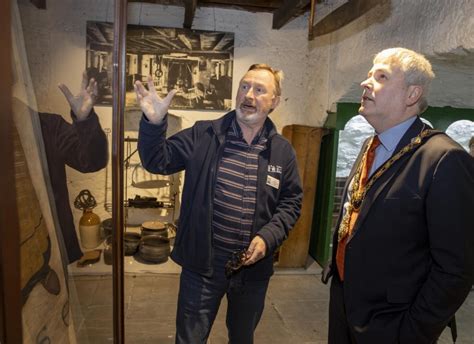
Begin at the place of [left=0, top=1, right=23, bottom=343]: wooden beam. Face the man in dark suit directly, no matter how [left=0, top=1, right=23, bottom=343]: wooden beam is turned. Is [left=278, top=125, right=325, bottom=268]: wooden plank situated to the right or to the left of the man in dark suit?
left

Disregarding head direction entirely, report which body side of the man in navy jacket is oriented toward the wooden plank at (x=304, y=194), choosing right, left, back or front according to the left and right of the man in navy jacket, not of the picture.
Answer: back

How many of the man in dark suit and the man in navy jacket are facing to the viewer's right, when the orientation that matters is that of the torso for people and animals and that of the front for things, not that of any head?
0

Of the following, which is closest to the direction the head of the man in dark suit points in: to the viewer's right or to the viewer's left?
to the viewer's left

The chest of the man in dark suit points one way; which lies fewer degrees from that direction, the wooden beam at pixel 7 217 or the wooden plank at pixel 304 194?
the wooden beam

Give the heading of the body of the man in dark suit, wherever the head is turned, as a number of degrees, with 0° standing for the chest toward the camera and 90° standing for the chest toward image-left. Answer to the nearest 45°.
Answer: approximately 45°

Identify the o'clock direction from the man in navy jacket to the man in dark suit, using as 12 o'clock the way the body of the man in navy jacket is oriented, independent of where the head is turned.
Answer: The man in dark suit is roughly at 10 o'clock from the man in navy jacket.

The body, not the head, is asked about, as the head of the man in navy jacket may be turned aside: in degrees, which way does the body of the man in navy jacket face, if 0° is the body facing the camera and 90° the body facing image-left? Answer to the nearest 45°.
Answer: approximately 0°

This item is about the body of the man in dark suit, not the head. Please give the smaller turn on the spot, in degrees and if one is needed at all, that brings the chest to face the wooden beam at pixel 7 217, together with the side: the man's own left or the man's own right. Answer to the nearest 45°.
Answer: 0° — they already face it

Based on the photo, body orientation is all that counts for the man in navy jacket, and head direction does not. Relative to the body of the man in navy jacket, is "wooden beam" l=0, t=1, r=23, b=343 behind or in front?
in front

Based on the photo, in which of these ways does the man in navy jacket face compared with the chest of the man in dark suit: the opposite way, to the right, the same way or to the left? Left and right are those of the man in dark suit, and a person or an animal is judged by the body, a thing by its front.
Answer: to the left

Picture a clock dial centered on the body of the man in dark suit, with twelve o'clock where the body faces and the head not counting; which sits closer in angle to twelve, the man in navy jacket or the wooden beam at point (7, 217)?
the wooden beam
